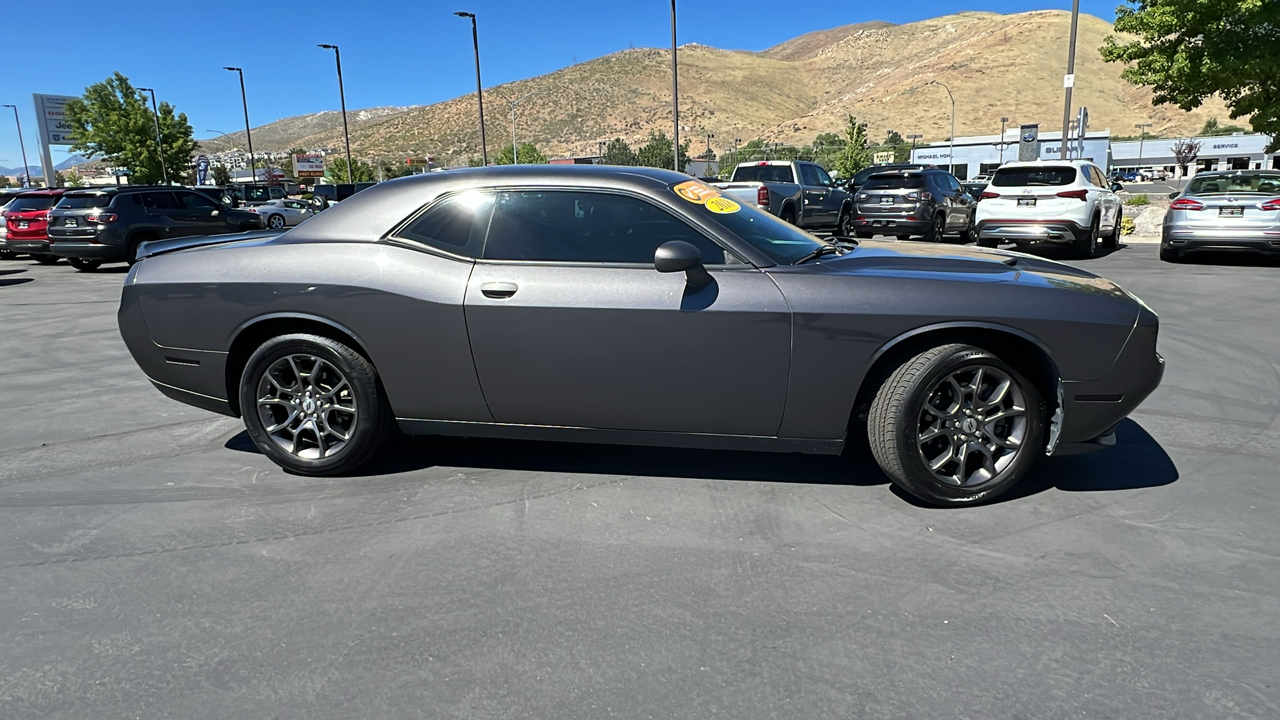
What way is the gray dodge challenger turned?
to the viewer's right

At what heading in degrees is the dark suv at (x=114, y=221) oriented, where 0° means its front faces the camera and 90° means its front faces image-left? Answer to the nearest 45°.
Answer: approximately 225°

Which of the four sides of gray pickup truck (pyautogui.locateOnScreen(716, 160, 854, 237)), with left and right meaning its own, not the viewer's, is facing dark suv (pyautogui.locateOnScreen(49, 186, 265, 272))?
back

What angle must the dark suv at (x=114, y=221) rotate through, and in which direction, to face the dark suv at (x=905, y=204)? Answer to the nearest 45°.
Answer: approximately 90° to its right

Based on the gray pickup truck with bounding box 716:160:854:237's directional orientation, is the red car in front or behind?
behind

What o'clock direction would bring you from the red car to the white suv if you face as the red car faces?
The white suv is roughly at 3 o'clock from the red car.

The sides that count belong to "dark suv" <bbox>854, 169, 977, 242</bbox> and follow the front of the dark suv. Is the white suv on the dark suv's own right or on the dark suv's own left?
on the dark suv's own right

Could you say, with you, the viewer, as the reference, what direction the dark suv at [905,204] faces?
facing away from the viewer and to the right of the viewer

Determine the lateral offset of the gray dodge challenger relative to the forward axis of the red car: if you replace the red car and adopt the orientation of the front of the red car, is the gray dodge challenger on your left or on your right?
on your right

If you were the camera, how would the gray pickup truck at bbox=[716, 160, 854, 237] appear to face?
facing away from the viewer and to the right of the viewer

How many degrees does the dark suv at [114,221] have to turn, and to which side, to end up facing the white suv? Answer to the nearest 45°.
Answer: approximately 90° to its right
